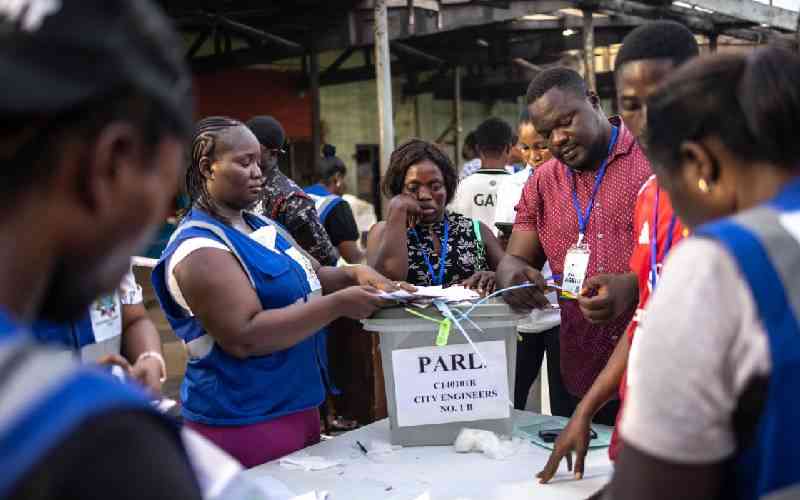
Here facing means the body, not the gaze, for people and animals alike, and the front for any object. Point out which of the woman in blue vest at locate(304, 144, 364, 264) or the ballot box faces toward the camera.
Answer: the ballot box

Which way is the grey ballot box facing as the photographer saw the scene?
facing the viewer

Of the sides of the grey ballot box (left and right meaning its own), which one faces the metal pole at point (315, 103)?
back

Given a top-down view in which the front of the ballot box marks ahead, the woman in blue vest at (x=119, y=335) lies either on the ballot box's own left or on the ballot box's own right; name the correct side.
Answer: on the ballot box's own right

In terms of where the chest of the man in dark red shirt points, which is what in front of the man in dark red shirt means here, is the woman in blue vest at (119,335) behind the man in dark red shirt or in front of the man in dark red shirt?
in front

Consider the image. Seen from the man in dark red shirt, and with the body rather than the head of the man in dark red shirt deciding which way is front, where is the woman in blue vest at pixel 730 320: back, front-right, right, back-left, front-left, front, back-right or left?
front-left

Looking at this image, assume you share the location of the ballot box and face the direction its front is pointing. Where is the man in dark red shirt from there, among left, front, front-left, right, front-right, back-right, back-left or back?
back-left

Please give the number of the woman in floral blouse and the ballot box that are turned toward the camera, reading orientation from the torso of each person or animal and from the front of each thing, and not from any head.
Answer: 2

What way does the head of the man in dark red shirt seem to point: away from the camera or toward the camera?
toward the camera

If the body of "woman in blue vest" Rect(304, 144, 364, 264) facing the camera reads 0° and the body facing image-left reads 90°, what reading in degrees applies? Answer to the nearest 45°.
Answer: approximately 225°

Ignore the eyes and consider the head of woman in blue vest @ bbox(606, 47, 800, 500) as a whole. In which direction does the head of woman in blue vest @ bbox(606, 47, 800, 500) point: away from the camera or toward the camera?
away from the camera

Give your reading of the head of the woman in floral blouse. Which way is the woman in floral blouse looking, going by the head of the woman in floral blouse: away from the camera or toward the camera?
toward the camera

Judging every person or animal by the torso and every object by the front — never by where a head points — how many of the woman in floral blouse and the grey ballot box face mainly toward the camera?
2

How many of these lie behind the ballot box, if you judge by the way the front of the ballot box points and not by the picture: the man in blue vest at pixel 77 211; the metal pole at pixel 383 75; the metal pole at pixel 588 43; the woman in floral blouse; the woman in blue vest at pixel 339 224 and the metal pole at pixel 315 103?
5
